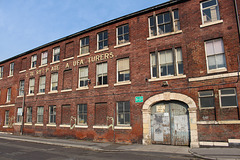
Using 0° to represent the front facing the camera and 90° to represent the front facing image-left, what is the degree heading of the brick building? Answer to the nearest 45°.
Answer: approximately 45°
